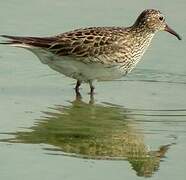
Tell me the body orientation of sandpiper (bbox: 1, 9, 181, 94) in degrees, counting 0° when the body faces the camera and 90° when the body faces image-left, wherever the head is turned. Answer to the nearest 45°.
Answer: approximately 270°
